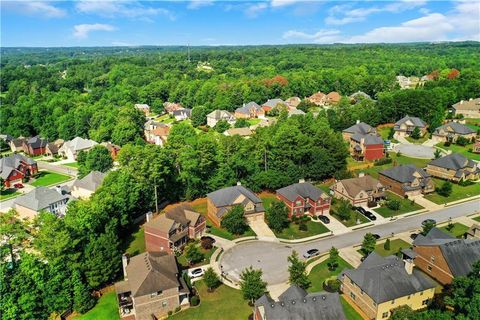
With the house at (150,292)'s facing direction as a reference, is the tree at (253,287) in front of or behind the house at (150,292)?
in front

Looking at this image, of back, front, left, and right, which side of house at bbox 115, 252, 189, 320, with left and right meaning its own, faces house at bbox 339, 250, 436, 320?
front

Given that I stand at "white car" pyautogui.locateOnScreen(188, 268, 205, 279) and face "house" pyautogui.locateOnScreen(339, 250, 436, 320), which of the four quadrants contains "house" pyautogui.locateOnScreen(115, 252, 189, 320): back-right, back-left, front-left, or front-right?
back-right

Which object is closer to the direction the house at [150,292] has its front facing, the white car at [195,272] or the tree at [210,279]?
the tree

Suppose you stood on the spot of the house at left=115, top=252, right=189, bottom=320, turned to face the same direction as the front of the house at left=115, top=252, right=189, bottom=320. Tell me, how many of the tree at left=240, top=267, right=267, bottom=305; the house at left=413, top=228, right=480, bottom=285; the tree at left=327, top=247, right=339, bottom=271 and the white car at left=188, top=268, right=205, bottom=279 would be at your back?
0

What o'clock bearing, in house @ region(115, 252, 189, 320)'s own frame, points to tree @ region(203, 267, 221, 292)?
The tree is roughly at 12 o'clock from the house.

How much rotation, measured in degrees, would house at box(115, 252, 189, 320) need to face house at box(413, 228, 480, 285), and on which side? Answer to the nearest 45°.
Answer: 0° — it already faces it

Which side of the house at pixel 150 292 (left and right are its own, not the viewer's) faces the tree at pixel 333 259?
front

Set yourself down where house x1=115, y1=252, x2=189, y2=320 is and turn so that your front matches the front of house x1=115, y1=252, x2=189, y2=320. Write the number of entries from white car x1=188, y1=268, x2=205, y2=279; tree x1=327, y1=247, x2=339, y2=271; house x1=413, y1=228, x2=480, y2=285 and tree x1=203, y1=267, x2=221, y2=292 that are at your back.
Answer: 0

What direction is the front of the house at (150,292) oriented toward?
to the viewer's right
